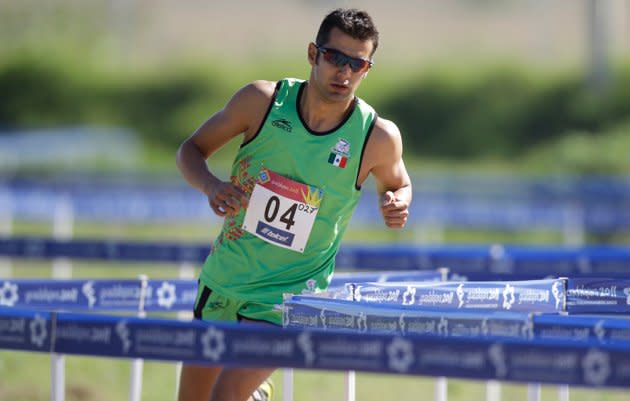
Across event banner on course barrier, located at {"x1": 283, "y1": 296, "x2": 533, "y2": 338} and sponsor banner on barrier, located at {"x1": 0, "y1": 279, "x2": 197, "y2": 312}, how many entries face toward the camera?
2

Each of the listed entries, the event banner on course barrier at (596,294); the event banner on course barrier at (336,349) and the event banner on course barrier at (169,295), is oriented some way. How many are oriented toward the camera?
3

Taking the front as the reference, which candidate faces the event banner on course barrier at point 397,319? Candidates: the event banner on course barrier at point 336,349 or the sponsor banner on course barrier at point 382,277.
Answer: the sponsor banner on course barrier at point 382,277

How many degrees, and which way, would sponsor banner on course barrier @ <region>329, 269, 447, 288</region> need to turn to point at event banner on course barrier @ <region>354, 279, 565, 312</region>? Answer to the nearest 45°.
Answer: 0° — it already faces it

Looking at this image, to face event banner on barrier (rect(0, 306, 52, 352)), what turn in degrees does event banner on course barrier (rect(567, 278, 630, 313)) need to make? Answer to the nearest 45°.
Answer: approximately 45° to its right

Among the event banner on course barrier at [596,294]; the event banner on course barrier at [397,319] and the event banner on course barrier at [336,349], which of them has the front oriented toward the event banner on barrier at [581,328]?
the event banner on course barrier at [596,294]

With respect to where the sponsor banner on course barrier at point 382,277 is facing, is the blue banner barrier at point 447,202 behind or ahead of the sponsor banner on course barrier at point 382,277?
behind

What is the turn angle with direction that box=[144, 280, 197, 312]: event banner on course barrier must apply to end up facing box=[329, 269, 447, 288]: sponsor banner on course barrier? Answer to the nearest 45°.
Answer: approximately 90° to its left

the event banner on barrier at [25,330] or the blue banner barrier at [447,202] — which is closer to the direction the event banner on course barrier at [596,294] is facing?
the event banner on barrier
